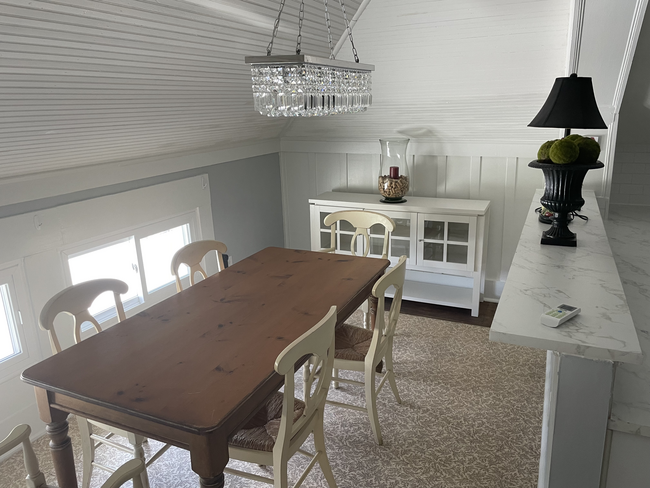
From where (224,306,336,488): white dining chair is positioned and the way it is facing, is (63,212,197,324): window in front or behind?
in front

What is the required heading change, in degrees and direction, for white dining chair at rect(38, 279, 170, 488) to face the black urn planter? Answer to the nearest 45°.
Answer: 0° — it already faces it

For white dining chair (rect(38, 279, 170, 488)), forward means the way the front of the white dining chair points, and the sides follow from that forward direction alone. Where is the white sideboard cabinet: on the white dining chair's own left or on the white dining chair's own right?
on the white dining chair's own left

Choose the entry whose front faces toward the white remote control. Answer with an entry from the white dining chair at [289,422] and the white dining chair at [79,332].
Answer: the white dining chair at [79,332]

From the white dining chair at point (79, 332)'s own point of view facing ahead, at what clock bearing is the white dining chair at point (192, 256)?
the white dining chair at point (192, 256) is roughly at 9 o'clock from the white dining chair at point (79, 332).

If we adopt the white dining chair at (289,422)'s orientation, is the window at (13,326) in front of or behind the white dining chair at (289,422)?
in front

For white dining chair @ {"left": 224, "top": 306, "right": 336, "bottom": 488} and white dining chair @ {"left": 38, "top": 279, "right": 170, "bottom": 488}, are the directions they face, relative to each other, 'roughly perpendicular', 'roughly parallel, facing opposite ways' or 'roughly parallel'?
roughly parallel, facing opposite ways

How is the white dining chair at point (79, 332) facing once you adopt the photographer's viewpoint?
facing the viewer and to the right of the viewer

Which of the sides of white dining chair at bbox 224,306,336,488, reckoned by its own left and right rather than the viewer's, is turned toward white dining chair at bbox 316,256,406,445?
right

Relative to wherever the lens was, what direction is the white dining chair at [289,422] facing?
facing away from the viewer and to the left of the viewer

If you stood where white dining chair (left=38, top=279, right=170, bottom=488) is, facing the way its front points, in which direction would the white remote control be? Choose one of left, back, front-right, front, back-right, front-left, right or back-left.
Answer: front

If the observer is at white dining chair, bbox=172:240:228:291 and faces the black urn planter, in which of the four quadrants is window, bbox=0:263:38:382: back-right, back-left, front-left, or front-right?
back-right

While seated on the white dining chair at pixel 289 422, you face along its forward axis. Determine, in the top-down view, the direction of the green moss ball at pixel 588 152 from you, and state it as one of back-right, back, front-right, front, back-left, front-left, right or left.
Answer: back-right

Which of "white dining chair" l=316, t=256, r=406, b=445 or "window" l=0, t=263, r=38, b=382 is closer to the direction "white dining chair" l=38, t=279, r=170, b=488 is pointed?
the white dining chair
